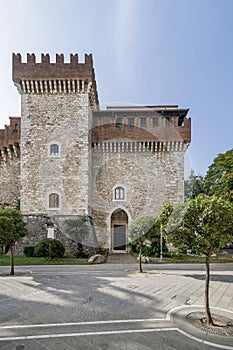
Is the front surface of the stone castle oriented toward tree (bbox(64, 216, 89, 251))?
yes

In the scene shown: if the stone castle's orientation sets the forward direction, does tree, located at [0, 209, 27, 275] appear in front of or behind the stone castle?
in front

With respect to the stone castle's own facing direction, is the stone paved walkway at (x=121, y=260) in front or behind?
in front

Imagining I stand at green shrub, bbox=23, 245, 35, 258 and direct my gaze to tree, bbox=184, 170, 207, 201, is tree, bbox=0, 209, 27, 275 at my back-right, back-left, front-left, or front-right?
back-right

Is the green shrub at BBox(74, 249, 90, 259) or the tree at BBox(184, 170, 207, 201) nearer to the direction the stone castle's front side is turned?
the green shrub

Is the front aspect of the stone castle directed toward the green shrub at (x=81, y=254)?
yes

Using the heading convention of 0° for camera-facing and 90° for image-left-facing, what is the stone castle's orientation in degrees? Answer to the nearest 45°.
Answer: approximately 0°
